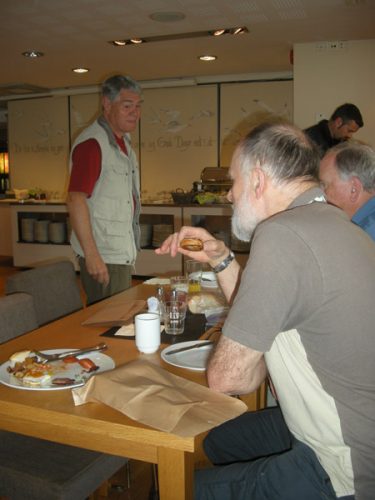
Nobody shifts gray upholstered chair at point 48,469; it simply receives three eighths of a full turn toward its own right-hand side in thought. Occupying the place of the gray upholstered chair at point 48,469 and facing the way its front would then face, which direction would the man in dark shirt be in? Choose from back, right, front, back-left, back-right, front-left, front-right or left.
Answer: back-right

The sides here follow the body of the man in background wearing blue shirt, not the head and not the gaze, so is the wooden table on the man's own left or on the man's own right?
on the man's own left

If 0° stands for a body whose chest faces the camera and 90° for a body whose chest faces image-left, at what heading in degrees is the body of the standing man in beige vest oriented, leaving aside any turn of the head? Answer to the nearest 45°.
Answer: approximately 315°

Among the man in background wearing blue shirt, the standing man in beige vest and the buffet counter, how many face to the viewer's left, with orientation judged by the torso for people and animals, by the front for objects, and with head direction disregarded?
1

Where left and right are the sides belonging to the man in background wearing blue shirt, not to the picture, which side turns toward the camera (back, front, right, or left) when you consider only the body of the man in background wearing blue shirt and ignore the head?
left

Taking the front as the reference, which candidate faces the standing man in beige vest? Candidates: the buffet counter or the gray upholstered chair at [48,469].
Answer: the buffet counter

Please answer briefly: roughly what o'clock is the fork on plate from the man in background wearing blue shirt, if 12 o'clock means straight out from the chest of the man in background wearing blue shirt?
The fork on plate is roughly at 10 o'clock from the man in background wearing blue shirt.

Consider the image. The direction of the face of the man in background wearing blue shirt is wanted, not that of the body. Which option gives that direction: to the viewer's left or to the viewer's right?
to the viewer's left

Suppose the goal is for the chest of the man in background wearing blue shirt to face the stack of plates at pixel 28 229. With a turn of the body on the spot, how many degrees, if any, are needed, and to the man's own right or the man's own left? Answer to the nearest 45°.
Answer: approximately 45° to the man's own right

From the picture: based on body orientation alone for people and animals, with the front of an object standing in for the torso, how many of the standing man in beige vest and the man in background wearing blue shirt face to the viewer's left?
1

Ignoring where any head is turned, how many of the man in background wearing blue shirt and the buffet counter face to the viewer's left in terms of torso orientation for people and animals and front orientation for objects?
1
